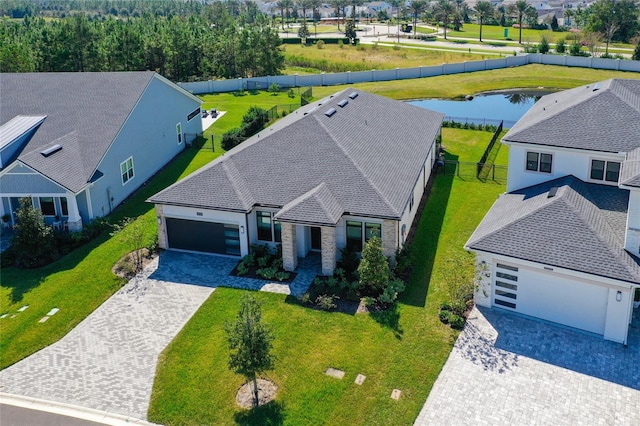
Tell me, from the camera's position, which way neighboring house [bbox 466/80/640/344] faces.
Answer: facing the viewer

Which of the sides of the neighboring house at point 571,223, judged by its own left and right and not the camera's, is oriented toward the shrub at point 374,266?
right

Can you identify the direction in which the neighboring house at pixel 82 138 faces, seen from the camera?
facing the viewer and to the left of the viewer

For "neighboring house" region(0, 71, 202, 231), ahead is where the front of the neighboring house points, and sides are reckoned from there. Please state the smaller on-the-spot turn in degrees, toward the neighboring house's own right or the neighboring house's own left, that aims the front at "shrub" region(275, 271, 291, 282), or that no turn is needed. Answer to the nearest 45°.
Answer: approximately 90° to the neighboring house's own left

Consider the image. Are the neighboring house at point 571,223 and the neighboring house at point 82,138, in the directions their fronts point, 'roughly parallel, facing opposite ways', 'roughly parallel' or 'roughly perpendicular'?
roughly parallel

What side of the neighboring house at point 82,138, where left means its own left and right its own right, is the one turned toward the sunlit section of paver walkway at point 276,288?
left

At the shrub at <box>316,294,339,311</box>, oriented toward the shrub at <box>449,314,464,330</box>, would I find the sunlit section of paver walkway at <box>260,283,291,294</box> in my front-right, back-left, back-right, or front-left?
back-left

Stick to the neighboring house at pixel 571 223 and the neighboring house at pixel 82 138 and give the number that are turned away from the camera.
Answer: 0

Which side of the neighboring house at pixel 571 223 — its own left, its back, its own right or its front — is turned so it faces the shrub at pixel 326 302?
right
